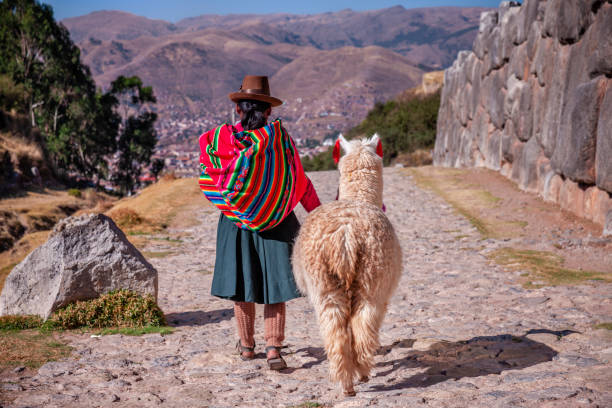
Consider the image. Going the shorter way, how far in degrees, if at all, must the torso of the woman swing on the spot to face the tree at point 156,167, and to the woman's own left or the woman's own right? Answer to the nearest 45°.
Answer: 0° — they already face it

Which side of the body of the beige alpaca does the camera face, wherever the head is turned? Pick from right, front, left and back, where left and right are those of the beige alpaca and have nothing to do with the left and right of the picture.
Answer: back

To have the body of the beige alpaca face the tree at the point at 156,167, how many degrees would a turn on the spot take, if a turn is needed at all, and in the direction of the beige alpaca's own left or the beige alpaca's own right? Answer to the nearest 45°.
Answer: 0° — it already faces it

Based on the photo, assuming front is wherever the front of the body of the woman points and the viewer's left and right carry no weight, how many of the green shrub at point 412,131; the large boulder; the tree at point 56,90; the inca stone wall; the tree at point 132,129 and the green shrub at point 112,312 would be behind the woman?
0

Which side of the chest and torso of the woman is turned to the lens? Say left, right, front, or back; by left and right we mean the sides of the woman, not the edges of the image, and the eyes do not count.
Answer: back

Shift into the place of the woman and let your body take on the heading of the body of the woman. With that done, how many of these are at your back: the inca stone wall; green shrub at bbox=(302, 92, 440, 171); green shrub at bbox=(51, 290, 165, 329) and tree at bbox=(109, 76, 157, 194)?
0

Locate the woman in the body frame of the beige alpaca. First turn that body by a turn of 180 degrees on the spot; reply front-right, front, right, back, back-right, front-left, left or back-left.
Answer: back-right

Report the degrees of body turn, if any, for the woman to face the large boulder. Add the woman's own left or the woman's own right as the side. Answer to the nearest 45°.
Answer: approximately 45° to the woman's own left

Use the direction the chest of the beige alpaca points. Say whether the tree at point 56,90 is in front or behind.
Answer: in front

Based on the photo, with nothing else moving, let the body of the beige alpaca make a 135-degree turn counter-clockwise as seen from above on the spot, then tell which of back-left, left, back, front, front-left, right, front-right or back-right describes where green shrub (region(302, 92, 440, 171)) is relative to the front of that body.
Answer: back-right

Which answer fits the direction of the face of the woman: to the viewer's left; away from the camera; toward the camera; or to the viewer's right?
away from the camera

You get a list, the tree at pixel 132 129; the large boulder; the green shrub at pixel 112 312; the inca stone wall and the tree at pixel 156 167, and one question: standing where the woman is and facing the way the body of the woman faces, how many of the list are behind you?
0

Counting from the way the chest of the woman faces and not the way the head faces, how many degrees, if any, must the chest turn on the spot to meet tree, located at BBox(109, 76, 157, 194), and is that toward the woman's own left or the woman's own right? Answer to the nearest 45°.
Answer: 0° — they already face it

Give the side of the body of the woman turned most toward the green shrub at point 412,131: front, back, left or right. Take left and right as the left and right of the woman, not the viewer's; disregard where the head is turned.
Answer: front

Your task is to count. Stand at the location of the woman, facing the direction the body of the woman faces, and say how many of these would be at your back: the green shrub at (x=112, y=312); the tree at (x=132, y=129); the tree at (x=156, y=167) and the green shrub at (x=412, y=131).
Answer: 0

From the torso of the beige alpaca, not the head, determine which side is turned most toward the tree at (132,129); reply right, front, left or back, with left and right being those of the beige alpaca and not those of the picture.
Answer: front
